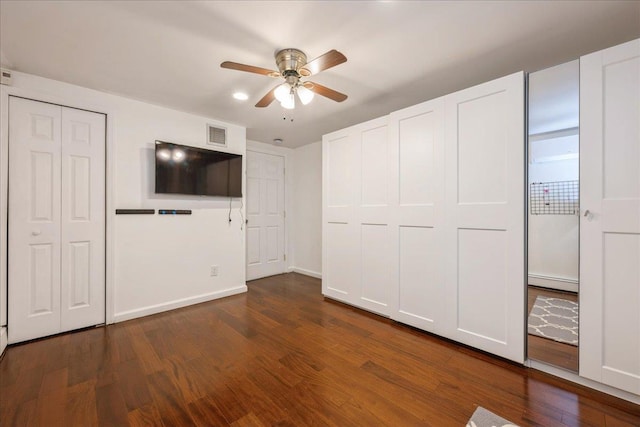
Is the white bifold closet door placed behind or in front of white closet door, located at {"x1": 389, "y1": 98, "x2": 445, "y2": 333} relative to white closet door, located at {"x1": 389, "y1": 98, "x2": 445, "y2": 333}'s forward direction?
in front

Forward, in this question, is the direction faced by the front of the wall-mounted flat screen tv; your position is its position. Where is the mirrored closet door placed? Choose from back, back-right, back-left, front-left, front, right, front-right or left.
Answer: front

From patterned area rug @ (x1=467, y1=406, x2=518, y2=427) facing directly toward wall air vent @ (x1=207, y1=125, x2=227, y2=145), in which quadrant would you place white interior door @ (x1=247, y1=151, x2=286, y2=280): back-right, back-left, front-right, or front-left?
front-right

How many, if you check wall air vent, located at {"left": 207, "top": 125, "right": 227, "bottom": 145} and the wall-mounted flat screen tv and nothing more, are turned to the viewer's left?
0

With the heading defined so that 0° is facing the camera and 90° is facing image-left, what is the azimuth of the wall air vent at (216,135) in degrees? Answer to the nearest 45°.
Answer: approximately 315°

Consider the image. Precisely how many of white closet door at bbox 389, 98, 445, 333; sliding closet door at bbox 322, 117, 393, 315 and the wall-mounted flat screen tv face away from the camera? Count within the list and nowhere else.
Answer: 0

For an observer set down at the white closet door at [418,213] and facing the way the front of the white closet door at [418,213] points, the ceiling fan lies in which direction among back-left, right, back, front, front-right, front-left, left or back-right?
front

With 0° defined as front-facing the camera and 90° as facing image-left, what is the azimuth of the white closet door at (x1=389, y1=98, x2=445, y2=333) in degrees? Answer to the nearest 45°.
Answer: approximately 45°

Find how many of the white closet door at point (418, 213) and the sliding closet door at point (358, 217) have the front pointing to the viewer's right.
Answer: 0

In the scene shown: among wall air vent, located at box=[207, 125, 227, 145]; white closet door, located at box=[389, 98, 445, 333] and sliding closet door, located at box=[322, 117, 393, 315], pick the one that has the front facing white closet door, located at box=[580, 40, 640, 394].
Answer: the wall air vent

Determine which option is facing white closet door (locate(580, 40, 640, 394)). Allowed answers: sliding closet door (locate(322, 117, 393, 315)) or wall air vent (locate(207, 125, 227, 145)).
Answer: the wall air vent

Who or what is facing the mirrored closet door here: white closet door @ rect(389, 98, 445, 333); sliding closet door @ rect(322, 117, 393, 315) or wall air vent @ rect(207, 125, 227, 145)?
the wall air vent

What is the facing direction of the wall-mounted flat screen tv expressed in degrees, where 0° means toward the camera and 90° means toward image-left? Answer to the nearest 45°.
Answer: approximately 315°

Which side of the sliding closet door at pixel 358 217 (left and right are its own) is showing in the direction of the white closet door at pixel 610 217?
left

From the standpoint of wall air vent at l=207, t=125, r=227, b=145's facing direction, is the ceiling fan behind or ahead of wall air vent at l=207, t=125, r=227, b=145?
ahead

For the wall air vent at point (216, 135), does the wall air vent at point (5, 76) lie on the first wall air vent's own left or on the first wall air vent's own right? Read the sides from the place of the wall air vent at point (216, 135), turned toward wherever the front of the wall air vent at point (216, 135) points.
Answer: on the first wall air vent's own right

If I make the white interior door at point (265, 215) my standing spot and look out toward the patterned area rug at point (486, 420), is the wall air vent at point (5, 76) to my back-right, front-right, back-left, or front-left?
front-right
